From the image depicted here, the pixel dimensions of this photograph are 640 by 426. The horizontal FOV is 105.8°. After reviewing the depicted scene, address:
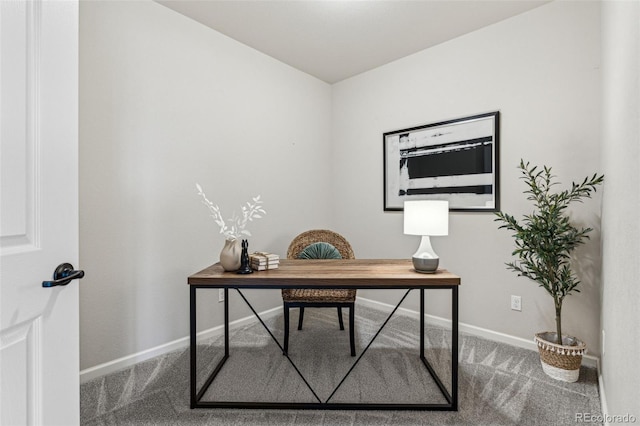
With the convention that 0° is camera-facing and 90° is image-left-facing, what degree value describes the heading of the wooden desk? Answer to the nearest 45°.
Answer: approximately 180°

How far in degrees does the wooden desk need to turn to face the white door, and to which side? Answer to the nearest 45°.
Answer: approximately 135° to its left
